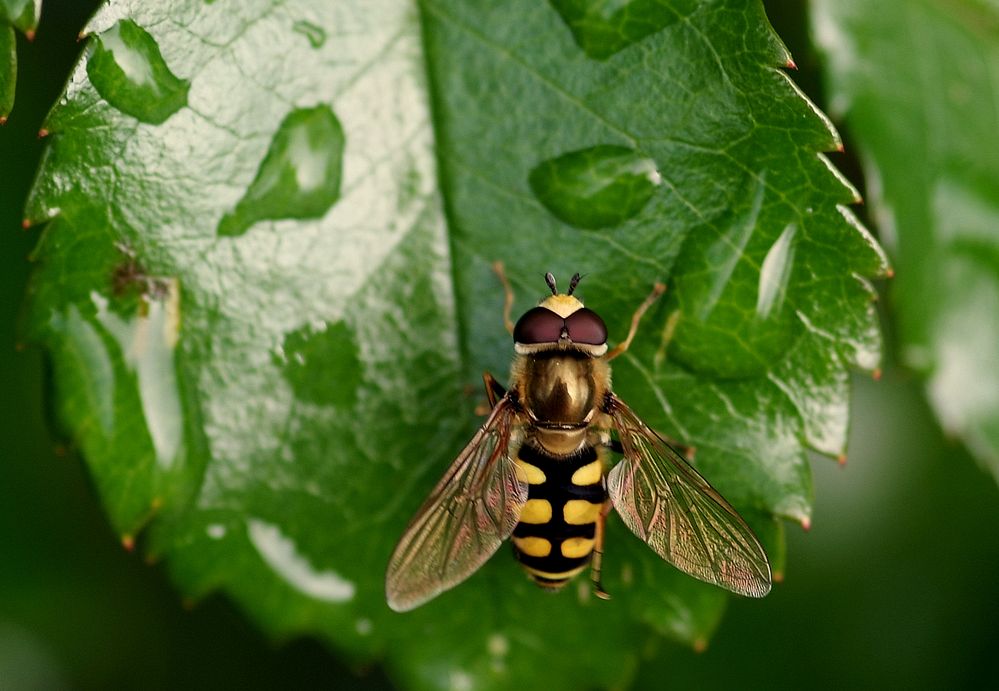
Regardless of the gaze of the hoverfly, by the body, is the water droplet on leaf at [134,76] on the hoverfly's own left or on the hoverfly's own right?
on the hoverfly's own left

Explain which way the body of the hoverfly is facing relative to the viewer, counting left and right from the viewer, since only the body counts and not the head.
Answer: facing away from the viewer

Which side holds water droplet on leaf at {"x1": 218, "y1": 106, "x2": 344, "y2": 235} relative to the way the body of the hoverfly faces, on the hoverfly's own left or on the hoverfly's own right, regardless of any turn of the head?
on the hoverfly's own left

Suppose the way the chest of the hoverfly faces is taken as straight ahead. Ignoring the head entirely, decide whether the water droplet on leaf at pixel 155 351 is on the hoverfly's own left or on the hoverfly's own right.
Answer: on the hoverfly's own left

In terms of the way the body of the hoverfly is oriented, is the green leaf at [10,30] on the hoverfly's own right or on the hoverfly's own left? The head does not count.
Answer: on the hoverfly's own left

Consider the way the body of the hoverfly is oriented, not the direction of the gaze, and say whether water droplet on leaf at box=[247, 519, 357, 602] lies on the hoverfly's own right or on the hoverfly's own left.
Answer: on the hoverfly's own left
